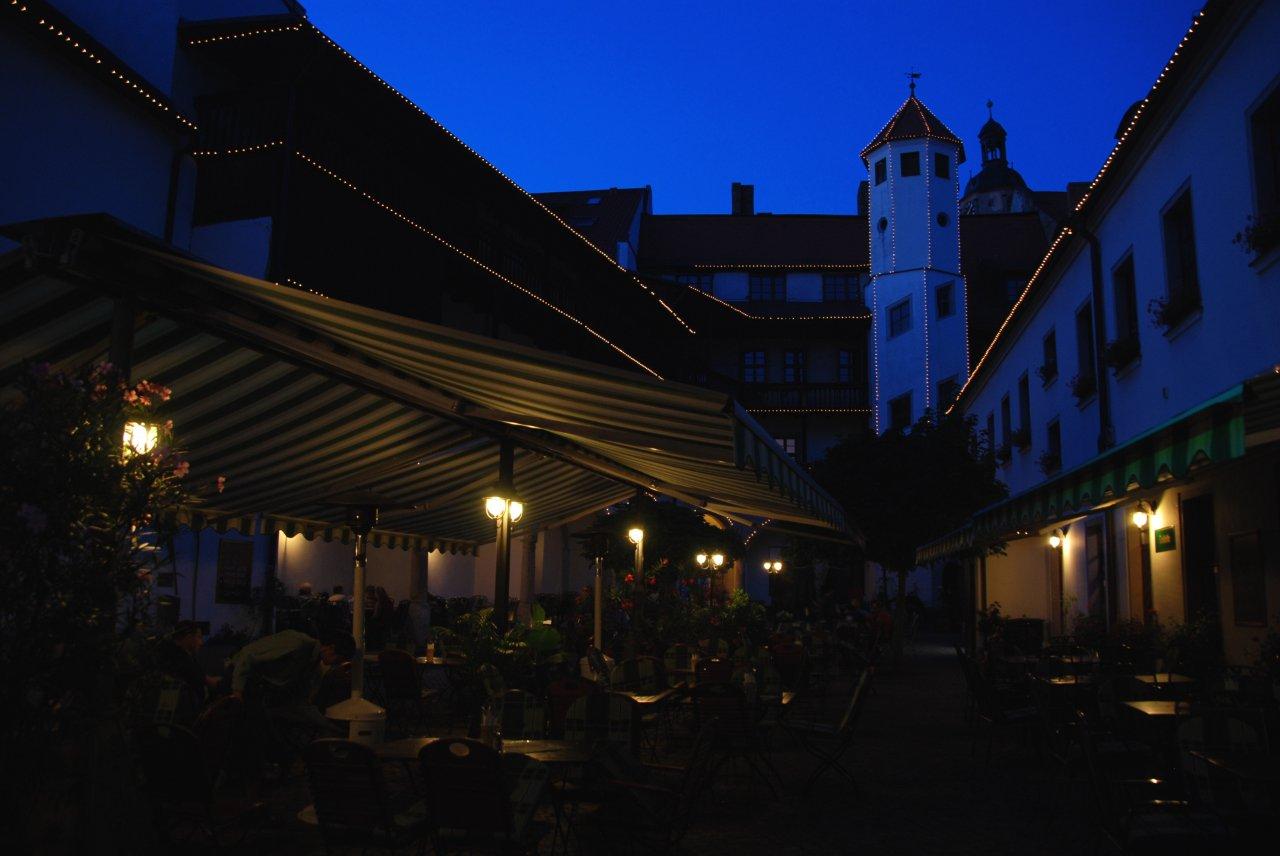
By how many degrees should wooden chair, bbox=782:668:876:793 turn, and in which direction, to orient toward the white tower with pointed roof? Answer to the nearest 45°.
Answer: approximately 90° to its right

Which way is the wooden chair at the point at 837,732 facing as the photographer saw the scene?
facing to the left of the viewer

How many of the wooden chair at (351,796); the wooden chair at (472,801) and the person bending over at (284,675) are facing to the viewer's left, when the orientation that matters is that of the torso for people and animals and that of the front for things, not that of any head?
0

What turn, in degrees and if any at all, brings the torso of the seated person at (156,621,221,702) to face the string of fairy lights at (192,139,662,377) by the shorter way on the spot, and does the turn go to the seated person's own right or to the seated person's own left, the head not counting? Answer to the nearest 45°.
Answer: approximately 90° to the seated person's own left

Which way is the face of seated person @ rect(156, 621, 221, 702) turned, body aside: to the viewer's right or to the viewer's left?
to the viewer's right

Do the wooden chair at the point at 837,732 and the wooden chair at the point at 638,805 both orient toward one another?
no

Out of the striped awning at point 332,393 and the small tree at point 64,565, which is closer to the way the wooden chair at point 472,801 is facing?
the striped awning

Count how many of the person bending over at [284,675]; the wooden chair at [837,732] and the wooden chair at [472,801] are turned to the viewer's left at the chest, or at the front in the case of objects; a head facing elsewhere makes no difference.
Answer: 1

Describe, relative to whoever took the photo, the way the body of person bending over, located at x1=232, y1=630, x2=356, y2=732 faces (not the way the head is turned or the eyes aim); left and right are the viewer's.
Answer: facing to the right of the viewer

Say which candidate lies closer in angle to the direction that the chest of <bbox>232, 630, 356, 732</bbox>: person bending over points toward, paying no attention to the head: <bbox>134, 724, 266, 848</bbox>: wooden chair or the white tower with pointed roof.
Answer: the white tower with pointed roof

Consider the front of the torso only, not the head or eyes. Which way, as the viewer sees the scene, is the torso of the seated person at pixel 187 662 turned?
to the viewer's right

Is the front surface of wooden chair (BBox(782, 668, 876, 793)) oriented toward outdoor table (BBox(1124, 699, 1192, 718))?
no

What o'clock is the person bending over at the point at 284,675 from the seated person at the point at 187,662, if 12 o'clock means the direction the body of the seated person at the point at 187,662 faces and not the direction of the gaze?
the person bending over at the point at 284,675 is roughly at 1 o'clock from the seated person at the point at 187,662.

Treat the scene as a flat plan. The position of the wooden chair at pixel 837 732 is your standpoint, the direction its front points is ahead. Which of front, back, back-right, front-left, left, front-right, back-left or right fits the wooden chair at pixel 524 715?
front-left
